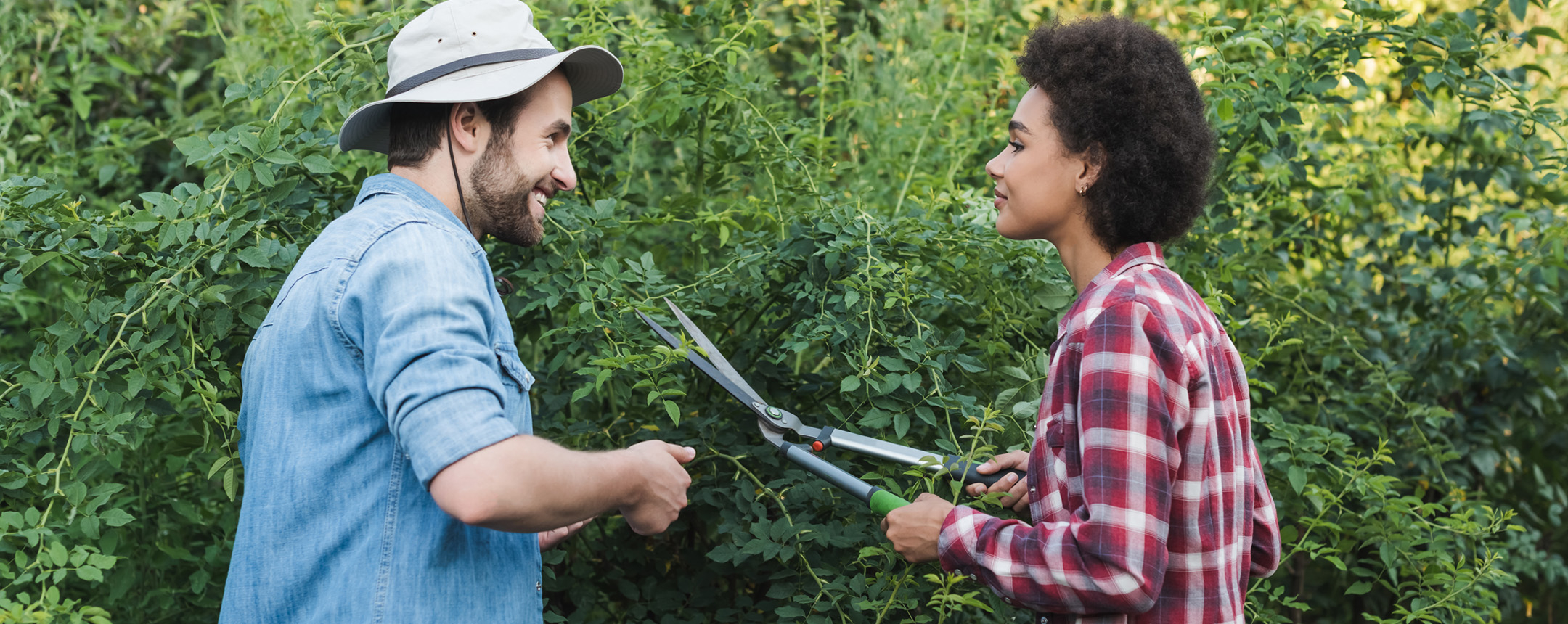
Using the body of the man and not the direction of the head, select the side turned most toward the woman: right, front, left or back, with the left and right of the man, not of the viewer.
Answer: front

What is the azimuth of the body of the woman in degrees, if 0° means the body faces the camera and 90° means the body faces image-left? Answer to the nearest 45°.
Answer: approximately 90°

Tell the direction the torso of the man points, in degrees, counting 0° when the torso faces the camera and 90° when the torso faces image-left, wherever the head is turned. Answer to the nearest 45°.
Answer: approximately 270°

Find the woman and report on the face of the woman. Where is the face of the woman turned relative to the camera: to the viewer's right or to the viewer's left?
to the viewer's left

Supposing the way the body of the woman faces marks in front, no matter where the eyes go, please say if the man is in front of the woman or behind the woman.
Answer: in front

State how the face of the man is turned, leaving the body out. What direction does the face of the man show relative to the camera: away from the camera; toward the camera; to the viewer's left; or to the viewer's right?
to the viewer's right

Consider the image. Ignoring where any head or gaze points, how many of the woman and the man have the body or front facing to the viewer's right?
1
